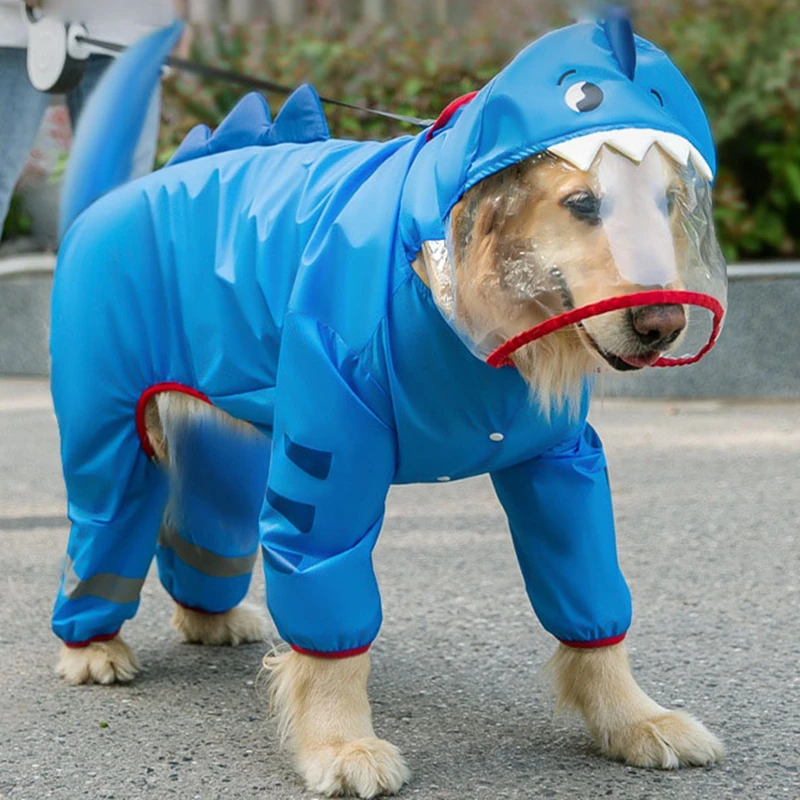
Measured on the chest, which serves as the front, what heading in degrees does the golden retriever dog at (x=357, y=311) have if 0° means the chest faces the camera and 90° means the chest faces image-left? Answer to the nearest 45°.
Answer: approximately 315°
